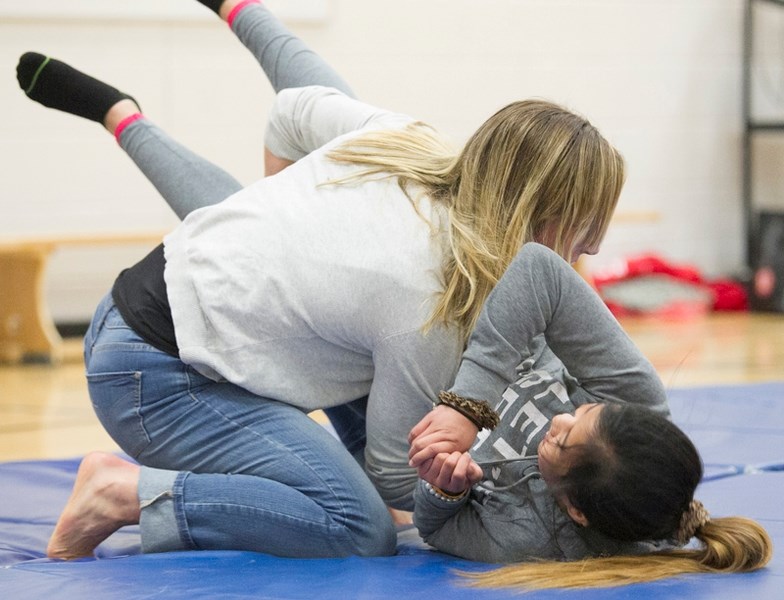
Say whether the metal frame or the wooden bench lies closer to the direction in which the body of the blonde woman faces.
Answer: the metal frame

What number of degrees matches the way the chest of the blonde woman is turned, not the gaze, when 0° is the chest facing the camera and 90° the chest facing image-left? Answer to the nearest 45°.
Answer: approximately 270°

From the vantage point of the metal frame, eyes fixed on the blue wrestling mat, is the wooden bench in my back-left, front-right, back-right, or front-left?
front-right

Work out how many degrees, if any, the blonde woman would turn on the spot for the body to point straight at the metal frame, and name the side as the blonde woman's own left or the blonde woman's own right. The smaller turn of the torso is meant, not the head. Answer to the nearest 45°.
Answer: approximately 45° to the blonde woman's own left
